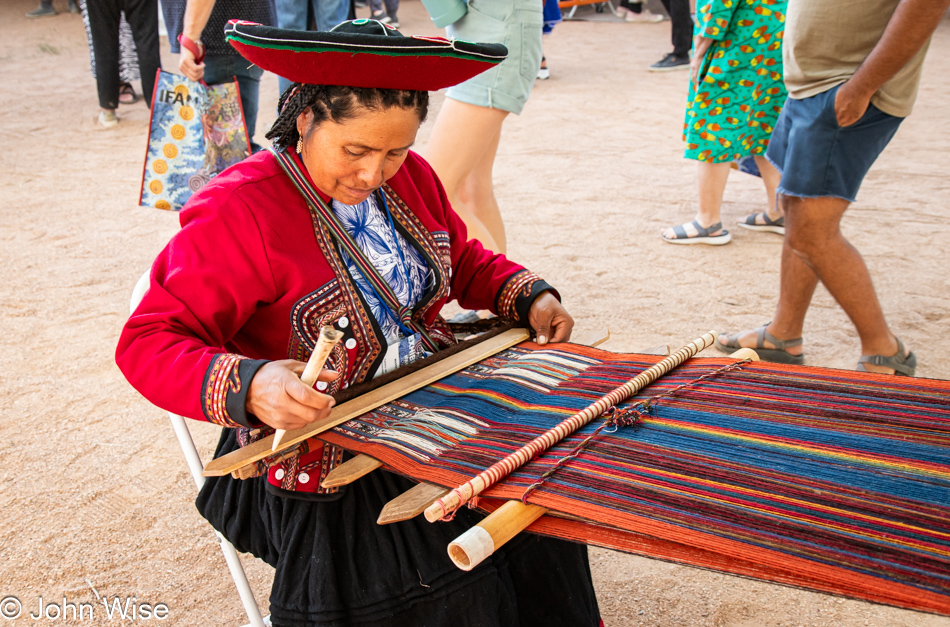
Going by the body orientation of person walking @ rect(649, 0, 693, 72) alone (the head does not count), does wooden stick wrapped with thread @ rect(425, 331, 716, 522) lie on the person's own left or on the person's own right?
on the person's own left

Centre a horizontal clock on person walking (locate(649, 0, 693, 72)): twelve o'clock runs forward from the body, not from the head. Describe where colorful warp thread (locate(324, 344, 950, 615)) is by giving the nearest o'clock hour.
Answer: The colorful warp thread is roughly at 9 o'clock from the person walking.

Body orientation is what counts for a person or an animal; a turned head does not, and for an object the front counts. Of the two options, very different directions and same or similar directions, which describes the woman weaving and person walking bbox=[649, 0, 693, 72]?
very different directions

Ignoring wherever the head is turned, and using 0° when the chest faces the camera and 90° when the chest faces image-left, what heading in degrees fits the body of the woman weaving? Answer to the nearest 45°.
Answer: approximately 315°

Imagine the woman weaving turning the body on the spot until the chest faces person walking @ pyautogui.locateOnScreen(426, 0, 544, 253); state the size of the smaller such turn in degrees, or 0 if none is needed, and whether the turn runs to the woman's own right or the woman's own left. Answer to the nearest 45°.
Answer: approximately 135° to the woman's own left

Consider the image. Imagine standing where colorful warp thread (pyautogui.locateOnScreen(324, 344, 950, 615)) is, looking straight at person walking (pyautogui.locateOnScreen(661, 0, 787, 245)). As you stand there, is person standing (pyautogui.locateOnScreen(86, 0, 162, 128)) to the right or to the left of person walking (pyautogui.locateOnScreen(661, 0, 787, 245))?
left

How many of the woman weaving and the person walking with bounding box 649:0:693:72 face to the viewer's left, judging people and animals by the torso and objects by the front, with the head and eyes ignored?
1

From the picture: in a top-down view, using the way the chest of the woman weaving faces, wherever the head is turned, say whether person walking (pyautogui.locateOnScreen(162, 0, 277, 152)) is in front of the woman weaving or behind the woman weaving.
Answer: behind

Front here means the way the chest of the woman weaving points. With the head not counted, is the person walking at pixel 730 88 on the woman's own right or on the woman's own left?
on the woman's own left

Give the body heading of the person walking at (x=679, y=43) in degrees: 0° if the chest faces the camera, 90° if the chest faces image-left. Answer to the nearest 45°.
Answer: approximately 90°

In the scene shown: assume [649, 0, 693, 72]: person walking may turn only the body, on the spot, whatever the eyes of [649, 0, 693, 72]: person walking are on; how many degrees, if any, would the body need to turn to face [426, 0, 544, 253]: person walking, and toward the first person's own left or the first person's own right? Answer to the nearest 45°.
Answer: approximately 90° to the first person's own left
